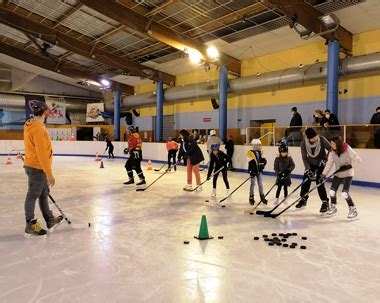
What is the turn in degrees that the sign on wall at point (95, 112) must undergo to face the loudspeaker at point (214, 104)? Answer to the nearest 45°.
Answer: approximately 45° to its left

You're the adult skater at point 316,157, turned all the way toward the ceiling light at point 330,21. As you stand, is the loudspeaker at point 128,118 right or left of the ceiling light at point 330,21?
left

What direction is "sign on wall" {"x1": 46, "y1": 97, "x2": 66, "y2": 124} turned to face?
toward the camera

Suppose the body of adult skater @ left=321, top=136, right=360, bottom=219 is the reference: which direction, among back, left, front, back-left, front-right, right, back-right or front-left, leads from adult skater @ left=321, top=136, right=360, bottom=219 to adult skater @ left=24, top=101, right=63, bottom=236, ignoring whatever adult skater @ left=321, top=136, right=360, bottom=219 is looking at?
front

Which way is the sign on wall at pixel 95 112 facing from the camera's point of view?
toward the camera

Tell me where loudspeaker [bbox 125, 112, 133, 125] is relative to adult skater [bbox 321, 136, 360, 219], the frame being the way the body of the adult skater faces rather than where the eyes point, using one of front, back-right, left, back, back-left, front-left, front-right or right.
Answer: right

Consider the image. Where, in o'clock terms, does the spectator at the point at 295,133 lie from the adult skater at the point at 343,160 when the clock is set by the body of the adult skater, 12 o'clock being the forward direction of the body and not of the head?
The spectator is roughly at 4 o'clock from the adult skater.

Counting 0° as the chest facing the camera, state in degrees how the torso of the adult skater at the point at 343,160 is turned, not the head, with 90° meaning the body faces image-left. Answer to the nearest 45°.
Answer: approximately 45°

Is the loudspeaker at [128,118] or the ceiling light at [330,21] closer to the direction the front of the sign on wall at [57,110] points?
the ceiling light

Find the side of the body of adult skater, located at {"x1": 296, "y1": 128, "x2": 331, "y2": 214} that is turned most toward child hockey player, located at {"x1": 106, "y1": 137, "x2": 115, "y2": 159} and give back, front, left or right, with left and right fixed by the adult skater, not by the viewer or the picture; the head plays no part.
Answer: right

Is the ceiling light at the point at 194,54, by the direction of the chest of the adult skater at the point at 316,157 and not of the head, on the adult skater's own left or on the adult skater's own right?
on the adult skater's own right

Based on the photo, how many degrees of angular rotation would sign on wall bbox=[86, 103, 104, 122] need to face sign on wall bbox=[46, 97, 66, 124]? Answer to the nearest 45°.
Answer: approximately 90° to its right

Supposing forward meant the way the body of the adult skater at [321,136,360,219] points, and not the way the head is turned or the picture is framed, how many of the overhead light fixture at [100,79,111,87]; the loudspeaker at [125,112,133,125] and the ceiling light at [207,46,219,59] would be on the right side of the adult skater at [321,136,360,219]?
3
